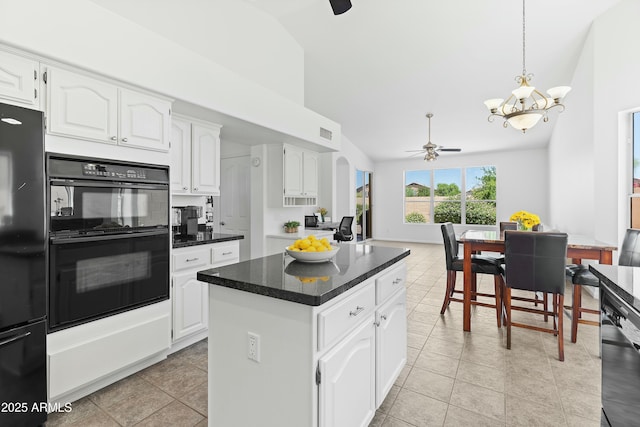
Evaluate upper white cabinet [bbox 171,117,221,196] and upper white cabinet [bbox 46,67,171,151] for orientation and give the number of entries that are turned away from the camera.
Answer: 0

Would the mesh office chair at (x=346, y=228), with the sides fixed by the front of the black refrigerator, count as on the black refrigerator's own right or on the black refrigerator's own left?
on the black refrigerator's own left

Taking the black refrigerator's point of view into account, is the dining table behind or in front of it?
in front

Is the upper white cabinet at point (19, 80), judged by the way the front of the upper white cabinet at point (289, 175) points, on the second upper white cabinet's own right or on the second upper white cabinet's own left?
on the second upper white cabinet's own right

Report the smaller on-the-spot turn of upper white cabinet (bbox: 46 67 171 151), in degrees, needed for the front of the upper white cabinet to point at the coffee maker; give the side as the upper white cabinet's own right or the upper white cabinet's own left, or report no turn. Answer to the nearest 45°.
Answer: approximately 90° to the upper white cabinet's own left

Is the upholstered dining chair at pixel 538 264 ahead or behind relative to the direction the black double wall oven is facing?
ahead

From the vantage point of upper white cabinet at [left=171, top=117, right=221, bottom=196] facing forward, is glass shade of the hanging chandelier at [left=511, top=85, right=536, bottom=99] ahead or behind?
ahead

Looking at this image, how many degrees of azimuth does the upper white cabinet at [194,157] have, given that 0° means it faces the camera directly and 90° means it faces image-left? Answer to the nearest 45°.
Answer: approximately 315°
